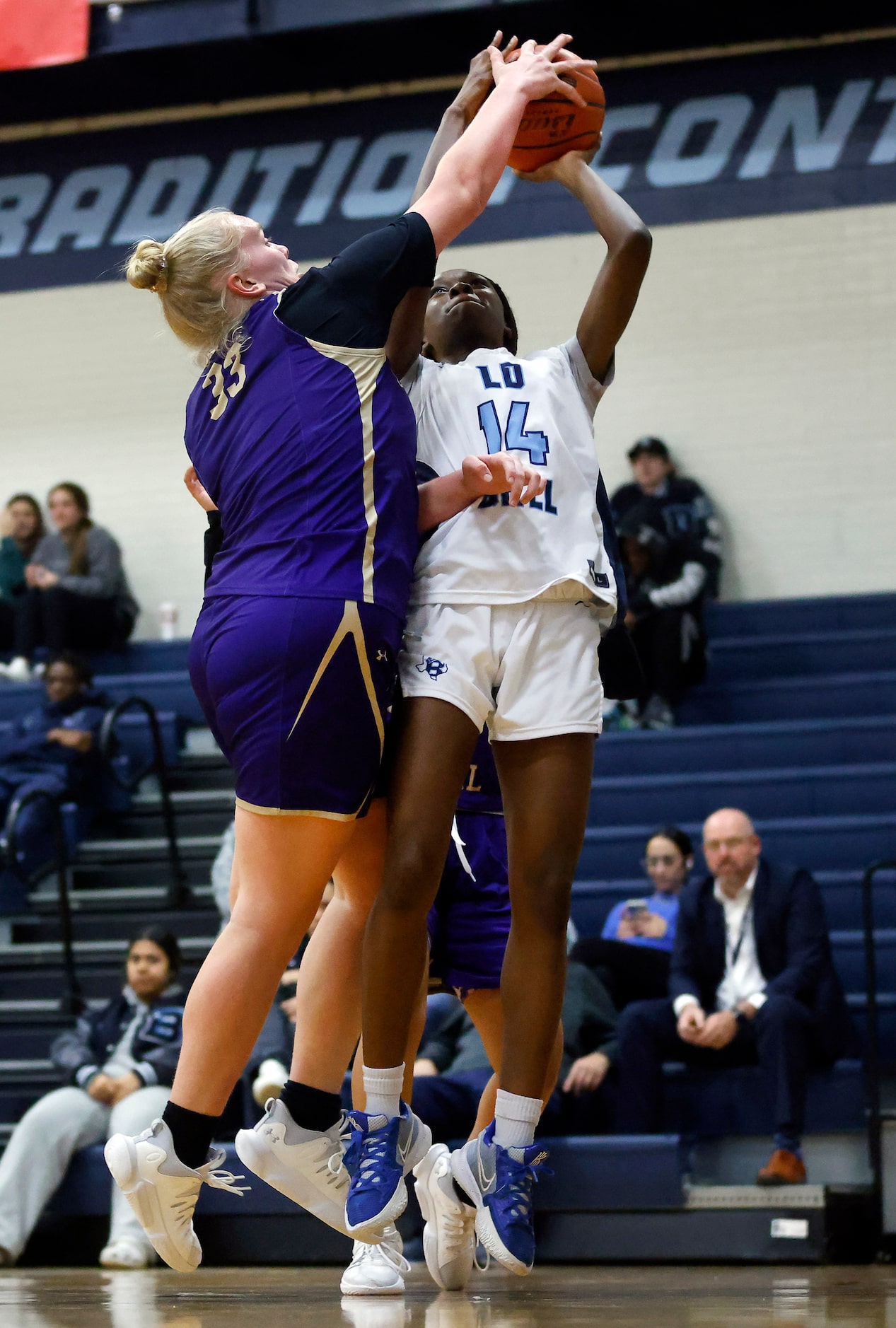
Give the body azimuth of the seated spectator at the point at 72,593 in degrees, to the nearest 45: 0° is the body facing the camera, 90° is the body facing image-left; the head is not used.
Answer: approximately 45°

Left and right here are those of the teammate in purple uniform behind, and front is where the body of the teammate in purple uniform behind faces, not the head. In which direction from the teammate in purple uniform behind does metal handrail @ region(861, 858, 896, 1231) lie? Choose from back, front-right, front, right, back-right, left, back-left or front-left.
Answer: back-left

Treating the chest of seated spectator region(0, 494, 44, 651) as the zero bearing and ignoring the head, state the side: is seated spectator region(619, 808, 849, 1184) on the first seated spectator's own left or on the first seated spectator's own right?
on the first seated spectator's own left

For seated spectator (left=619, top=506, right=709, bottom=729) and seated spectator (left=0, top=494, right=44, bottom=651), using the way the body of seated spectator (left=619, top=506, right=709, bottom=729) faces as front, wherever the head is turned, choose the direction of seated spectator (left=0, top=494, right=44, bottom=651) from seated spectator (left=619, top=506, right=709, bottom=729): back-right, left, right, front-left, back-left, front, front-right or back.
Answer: front-right

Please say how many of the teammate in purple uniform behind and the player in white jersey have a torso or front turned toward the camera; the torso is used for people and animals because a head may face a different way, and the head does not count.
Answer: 2

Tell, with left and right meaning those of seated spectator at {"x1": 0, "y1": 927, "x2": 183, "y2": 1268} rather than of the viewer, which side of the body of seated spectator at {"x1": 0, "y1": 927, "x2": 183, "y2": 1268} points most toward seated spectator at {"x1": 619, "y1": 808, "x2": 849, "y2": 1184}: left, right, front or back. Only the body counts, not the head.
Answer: left

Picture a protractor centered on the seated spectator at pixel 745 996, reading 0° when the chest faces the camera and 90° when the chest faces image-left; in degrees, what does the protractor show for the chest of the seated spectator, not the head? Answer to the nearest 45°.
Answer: approximately 45°

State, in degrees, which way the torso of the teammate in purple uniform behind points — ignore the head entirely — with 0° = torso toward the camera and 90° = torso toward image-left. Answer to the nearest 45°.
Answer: approximately 0°

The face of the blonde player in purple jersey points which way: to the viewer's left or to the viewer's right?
to the viewer's right
